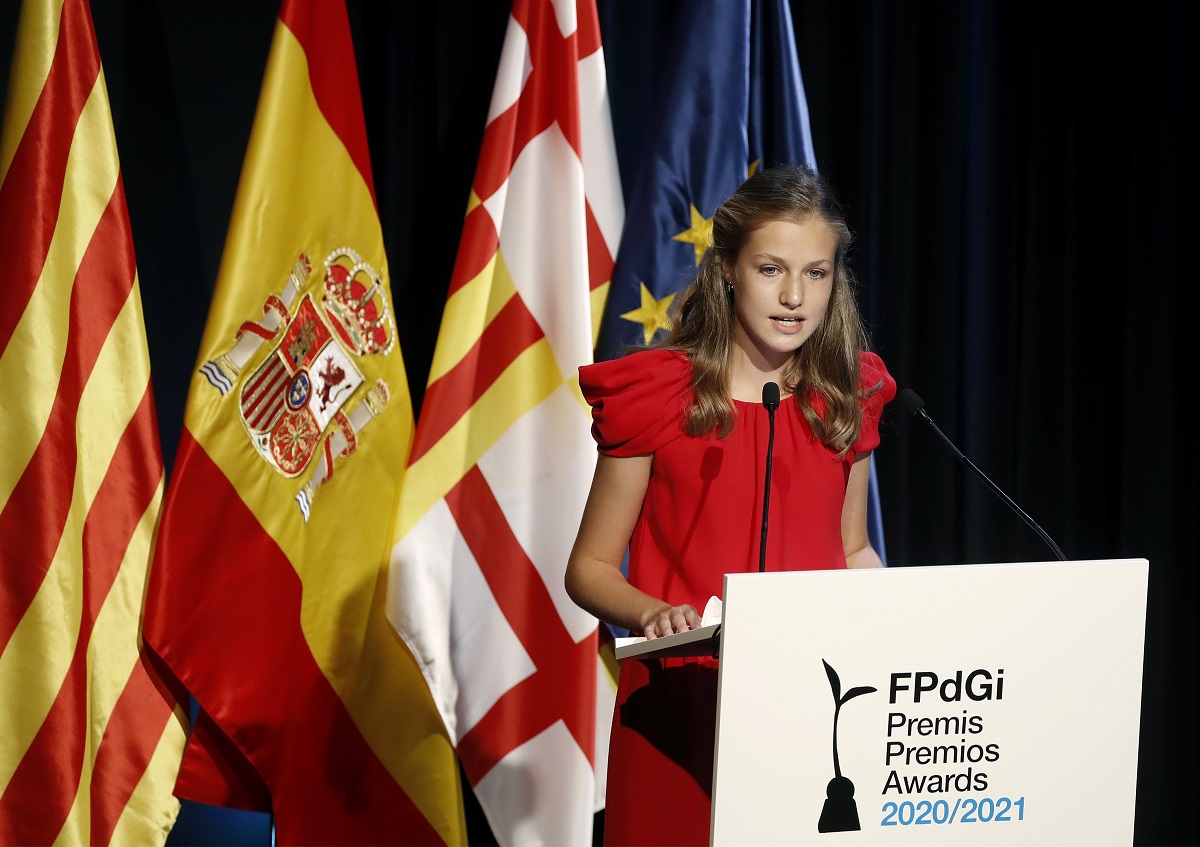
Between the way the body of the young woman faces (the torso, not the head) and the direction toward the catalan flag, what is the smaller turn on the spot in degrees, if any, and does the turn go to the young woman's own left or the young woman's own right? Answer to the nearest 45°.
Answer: approximately 180°

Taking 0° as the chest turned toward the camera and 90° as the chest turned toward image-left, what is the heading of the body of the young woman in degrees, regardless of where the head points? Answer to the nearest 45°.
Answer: approximately 315°

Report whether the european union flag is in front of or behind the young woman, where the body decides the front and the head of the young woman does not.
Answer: behind
